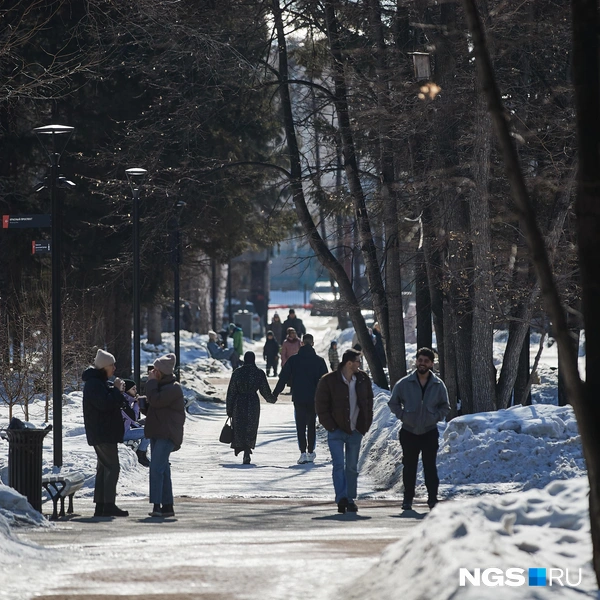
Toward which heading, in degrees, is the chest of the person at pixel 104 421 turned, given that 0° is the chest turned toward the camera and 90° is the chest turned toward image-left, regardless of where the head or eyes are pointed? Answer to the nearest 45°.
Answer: approximately 270°

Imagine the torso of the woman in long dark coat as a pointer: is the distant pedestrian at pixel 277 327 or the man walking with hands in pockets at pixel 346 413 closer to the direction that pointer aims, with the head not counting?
the distant pedestrian

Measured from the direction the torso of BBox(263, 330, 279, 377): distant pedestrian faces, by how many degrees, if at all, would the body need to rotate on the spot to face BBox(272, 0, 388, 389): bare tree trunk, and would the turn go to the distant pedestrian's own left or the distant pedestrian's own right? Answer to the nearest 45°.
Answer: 0° — they already face it

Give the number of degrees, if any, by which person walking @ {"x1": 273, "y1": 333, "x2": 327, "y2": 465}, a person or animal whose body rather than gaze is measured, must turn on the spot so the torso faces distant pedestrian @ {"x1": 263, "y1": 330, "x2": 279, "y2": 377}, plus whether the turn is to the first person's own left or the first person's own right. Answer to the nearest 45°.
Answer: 0° — they already face them

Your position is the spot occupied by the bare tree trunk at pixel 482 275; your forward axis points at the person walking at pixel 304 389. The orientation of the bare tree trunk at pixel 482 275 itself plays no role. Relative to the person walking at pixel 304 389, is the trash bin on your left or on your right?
left

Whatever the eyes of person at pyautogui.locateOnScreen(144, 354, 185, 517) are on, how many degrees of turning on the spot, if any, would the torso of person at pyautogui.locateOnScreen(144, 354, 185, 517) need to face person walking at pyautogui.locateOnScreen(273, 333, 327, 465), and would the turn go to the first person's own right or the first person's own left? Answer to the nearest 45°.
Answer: approximately 90° to the first person's own right

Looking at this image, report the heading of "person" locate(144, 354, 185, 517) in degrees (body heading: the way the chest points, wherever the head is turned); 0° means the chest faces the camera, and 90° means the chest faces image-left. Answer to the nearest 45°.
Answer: approximately 90°

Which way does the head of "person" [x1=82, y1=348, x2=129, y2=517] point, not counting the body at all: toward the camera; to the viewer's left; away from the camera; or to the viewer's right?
to the viewer's right

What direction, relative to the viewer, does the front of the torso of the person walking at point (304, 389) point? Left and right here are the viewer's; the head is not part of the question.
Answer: facing away from the viewer
